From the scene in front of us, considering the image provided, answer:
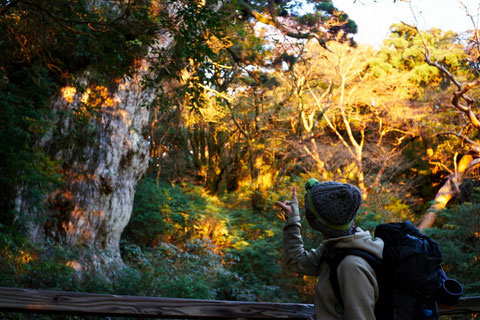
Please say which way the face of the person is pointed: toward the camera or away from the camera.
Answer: away from the camera

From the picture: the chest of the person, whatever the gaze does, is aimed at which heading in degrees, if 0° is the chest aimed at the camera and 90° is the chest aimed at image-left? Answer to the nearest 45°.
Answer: approximately 90°
